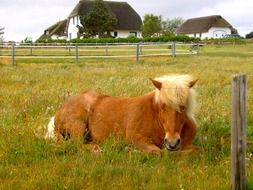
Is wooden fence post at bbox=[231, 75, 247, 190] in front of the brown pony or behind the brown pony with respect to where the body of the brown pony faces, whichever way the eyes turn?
in front

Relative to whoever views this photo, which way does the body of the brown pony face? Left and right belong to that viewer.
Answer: facing the viewer and to the right of the viewer
